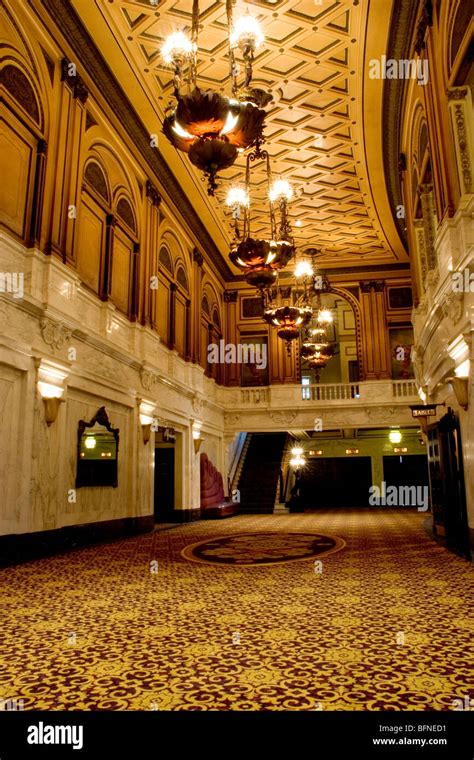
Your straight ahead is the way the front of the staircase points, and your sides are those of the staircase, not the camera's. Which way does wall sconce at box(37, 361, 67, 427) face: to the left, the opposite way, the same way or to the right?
to the left

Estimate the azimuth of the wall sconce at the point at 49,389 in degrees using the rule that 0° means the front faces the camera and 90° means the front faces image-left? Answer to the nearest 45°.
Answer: approximately 315°

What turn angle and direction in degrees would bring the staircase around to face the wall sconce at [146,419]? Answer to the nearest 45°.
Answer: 0° — it already faces it

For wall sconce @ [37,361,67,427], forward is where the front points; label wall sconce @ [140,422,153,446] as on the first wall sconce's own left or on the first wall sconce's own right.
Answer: on the first wall sconce's own left

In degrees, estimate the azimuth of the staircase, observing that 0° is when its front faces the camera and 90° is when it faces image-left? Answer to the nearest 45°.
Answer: approximately 0°

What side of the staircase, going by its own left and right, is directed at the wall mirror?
front

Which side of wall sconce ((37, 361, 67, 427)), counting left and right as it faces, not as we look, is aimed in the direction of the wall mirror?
left

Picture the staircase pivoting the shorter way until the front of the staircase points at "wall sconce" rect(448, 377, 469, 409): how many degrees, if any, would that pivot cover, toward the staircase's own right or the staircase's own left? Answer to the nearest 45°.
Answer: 0° — it already faces it

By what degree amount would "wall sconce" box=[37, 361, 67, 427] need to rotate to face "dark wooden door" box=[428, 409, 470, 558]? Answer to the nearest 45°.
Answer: approximately 45° to its left
